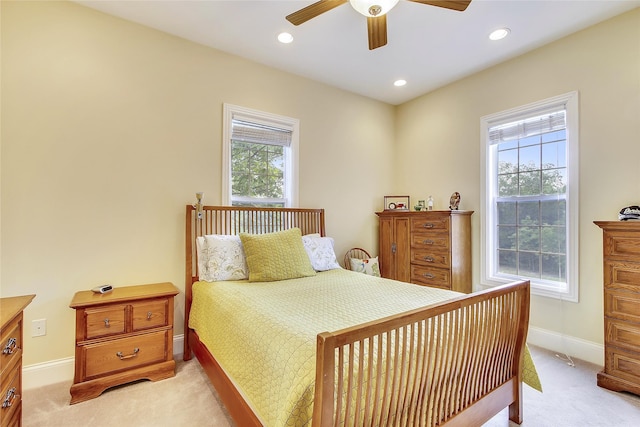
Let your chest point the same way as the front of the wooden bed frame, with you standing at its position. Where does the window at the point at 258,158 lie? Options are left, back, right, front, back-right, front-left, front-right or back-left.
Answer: back

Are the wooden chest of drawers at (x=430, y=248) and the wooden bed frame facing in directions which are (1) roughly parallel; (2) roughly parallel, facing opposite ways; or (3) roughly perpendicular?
roughly perpendicular

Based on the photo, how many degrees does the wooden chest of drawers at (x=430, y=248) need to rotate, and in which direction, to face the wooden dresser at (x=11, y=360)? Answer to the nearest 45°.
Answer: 0° — it already faces it

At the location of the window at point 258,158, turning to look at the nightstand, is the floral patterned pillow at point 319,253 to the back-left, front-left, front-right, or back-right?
back-left

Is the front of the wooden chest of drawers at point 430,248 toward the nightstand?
yes

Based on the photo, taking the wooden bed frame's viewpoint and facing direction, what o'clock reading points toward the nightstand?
The nightstand is roughly at 5 o'clock from the wooden bed frame.

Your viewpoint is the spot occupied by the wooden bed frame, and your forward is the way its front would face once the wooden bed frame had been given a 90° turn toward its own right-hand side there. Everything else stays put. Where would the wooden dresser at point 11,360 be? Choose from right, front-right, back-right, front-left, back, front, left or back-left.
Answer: front-right

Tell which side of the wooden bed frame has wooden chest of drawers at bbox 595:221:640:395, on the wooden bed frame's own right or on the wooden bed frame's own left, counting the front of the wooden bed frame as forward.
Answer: on the wooden bed frame's own left

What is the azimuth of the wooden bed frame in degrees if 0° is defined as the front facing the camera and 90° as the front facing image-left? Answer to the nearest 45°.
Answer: approximately 315°
